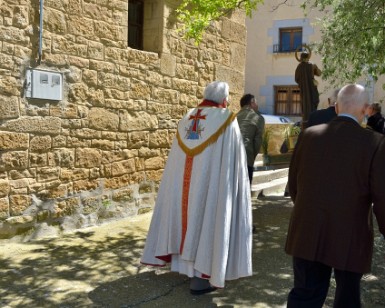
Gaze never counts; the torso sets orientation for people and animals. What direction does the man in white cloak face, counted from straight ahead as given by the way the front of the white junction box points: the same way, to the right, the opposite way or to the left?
to the left

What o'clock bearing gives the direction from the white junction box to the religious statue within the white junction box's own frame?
The religious statue is roughly at 10 o'clock from the white junction box.

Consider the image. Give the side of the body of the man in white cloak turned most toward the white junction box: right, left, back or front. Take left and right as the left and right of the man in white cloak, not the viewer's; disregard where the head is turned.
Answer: left

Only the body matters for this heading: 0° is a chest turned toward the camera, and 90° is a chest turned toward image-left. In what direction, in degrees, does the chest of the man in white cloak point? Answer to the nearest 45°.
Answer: approximately 225°

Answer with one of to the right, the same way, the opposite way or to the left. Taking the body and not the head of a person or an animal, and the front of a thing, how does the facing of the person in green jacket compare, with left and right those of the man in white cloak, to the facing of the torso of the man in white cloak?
the same way

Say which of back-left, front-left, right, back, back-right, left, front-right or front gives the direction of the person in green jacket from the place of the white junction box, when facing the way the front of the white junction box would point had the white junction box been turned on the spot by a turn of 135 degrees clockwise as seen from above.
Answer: back

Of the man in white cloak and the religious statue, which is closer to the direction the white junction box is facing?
the man in white cloak

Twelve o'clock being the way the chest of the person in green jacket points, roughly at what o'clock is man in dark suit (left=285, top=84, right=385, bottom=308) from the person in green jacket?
The man in dark suit is roughly at 4 o'clock from the person in green jacket.

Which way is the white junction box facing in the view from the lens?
facing the viewer and to the right of the viewer

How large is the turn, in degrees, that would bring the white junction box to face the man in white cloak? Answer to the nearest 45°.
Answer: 0° — it already faces them

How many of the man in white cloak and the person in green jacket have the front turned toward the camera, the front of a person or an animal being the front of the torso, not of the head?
0

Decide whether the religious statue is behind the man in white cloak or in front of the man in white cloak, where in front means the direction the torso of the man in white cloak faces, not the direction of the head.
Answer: in front

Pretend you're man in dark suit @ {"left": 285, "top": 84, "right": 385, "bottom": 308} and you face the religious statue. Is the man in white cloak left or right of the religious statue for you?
left

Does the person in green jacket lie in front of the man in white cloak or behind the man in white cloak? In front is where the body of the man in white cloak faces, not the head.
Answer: in front

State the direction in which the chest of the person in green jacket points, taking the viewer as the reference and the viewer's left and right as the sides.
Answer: facing away from the viewer and to the right of the viewer
